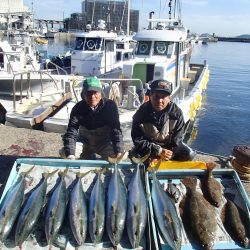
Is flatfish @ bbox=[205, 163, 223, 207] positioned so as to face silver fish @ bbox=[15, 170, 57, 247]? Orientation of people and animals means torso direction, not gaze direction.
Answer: no

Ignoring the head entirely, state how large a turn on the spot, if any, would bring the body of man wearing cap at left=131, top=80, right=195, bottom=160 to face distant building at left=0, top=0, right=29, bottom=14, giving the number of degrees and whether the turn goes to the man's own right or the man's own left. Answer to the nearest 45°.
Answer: approximately 135° to the man's own right

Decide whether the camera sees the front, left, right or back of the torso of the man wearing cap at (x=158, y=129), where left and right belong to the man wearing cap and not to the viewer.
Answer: front

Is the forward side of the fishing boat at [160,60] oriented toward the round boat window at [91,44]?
no

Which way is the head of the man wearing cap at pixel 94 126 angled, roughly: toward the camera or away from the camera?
toward the camera

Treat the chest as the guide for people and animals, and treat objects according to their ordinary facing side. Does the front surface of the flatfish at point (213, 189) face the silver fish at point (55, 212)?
no

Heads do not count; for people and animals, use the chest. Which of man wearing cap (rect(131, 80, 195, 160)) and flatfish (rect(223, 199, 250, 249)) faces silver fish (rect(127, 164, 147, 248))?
the man wearing cap

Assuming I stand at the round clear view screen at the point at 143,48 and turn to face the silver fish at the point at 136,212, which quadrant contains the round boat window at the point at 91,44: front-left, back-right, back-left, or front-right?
back-right

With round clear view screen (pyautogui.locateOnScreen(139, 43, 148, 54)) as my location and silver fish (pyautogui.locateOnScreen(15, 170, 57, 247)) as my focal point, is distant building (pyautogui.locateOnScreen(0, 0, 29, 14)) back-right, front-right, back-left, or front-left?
back-right

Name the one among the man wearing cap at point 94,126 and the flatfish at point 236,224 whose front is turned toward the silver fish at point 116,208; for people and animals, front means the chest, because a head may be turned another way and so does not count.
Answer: the man wearing cap
